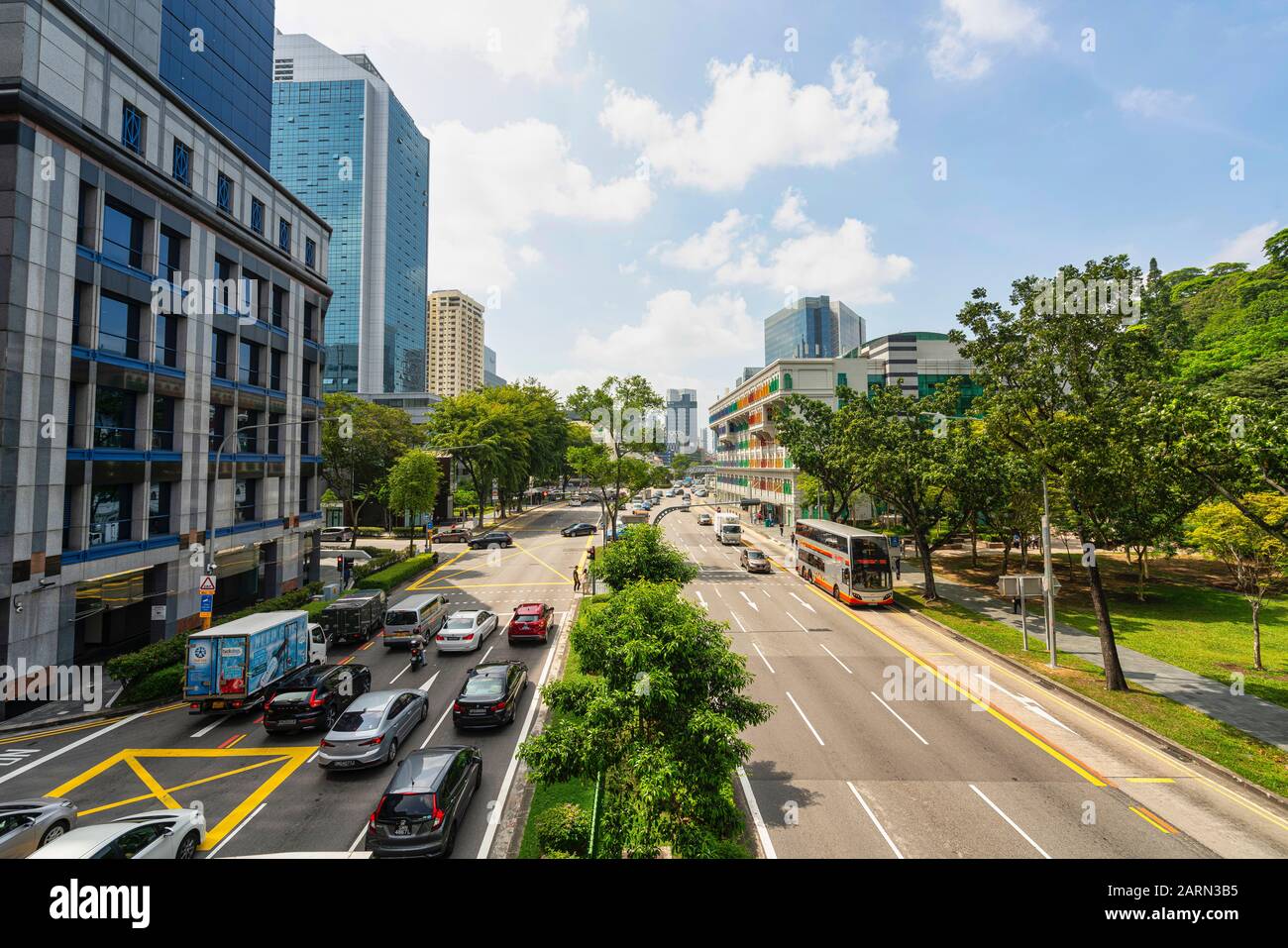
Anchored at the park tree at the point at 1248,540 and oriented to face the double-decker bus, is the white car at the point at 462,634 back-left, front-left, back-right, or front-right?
front-left

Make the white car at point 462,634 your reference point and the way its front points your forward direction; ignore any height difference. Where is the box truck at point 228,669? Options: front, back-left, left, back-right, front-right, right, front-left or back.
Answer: back

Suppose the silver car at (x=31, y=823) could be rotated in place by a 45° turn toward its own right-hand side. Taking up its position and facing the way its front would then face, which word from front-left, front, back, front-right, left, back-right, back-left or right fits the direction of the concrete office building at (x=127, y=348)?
left

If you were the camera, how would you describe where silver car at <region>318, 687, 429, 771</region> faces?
facing away from the viewer and to the right of the viewer

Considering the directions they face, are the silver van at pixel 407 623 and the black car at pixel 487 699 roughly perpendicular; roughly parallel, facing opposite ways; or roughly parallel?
roughly parallel

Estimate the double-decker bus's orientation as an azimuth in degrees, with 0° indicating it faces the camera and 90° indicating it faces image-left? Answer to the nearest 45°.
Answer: approximately 315°

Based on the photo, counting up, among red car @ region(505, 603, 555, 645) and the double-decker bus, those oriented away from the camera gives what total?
1

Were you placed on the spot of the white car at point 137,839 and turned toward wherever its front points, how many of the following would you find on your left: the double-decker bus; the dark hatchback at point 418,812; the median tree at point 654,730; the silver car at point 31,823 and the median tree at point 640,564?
1

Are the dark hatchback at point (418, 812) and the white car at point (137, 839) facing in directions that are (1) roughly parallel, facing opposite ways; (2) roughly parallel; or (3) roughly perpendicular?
roughly parallel

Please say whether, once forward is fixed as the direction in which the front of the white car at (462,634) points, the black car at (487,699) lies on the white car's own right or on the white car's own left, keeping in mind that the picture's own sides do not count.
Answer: on the white car's own right

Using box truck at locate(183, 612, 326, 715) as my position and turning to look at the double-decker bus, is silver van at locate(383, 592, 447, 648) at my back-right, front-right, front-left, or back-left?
front-left

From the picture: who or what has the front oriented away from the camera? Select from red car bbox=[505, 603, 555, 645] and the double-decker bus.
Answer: the red car

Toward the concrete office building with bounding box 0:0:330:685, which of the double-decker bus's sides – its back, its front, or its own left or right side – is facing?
right

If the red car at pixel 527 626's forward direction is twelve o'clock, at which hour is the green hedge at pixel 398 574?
The green hedge is roughly at 11 o'clock from the red car.

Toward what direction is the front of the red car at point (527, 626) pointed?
away from the camera

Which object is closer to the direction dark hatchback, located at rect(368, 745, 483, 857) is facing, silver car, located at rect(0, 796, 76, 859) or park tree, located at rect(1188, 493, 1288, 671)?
the park tree

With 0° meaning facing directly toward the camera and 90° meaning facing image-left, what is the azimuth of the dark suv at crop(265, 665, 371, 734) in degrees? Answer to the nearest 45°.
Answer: approximately 225°

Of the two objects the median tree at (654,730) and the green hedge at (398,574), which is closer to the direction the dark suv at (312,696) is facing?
the green hedge

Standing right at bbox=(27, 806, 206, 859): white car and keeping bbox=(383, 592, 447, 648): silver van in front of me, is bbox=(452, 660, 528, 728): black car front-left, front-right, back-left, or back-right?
front-right
